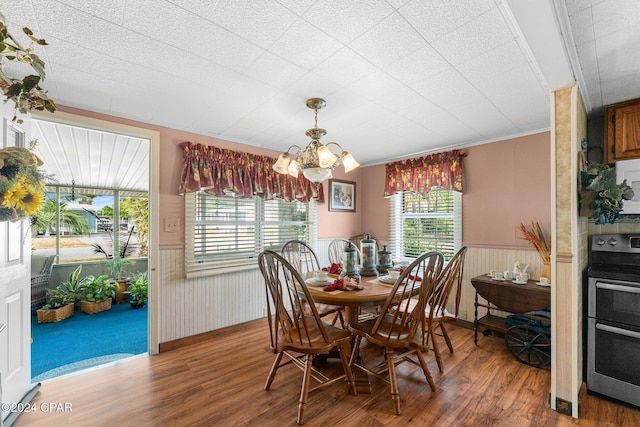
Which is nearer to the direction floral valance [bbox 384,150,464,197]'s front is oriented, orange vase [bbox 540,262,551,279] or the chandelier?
the chandelier

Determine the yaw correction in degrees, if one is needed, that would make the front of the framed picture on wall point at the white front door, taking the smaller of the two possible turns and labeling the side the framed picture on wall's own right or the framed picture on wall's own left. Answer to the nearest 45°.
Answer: approximately 90° to the framed picture on wall's own right

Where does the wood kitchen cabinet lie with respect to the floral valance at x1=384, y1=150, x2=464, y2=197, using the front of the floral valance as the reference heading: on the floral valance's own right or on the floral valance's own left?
on the floral valance's own left

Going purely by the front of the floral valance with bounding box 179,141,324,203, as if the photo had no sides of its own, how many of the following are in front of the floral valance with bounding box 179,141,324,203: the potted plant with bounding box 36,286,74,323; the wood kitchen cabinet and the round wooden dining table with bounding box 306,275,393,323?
2

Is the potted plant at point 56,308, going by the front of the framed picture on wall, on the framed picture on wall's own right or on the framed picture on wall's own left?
on the framed picture on wall's own right

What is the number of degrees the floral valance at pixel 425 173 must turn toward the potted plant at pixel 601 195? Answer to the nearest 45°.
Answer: approximately 90° to its left

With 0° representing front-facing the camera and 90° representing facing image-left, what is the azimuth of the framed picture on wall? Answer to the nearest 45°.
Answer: approximately 315°
